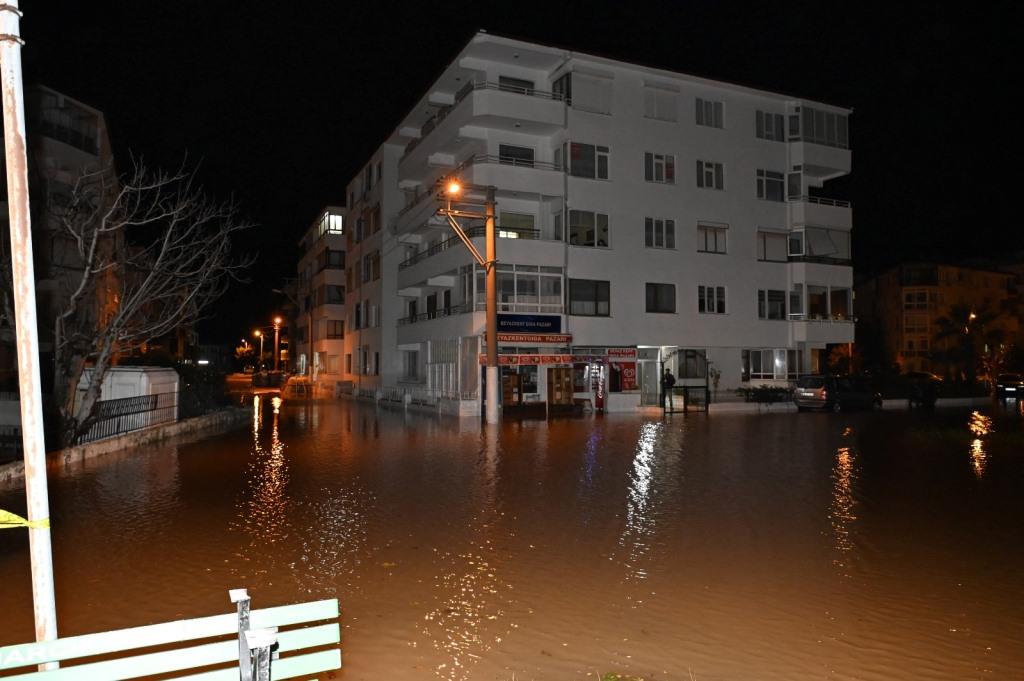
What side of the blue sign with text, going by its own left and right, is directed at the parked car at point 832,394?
left

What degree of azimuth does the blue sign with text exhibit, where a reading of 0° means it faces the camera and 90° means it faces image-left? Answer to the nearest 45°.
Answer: approximately 0°

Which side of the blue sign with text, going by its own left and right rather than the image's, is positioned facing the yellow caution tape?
front

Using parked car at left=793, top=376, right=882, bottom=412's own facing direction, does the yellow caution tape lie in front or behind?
behind

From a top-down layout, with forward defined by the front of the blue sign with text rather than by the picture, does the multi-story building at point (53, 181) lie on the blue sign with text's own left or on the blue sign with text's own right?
on the blue sign with text's own right

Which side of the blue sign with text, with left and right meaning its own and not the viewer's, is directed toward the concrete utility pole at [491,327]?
front

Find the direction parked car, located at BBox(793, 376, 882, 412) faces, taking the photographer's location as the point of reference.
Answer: facing away from the viewer and to the right of the viewer

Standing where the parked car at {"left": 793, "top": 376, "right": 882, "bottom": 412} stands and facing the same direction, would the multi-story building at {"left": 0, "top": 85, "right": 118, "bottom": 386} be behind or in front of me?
behind

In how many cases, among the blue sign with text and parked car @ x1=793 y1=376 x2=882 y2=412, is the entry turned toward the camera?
1

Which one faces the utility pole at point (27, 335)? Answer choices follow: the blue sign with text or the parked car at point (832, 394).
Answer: the blue sign with text

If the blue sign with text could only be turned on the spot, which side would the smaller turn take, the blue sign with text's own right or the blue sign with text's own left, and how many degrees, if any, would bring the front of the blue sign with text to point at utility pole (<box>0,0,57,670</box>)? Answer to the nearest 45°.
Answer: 0° — it already faces it
